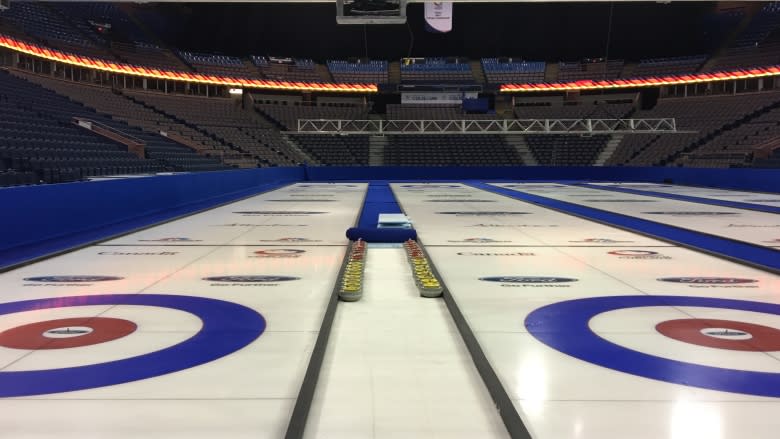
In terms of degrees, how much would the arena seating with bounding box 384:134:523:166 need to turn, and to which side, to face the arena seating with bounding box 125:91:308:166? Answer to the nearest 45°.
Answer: approximately 90° to its right

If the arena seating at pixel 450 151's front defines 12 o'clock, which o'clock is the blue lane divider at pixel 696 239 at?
The blue lane divider is roughly at 12 o'clock from the arena seating.

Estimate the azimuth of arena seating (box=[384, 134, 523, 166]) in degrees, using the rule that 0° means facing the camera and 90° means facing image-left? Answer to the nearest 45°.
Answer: approximately 0°

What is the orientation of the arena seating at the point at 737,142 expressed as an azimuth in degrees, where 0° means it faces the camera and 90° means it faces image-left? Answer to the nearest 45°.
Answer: approximately 45°

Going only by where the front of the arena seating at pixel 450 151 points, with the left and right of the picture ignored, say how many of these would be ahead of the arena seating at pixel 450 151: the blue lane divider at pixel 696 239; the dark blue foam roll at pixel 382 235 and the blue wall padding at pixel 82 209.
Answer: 3

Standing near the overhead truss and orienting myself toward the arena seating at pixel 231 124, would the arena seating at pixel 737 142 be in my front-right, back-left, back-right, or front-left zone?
back-left

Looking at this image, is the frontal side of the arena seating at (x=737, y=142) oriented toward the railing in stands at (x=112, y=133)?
yes

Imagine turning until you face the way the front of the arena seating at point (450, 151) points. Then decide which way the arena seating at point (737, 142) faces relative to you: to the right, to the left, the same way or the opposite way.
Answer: to the right

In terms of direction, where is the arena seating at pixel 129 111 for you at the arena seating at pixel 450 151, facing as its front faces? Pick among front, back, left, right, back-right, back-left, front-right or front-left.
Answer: front-right

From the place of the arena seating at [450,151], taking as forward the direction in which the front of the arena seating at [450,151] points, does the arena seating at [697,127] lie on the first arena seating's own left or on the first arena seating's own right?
on the first arena seating's own left
